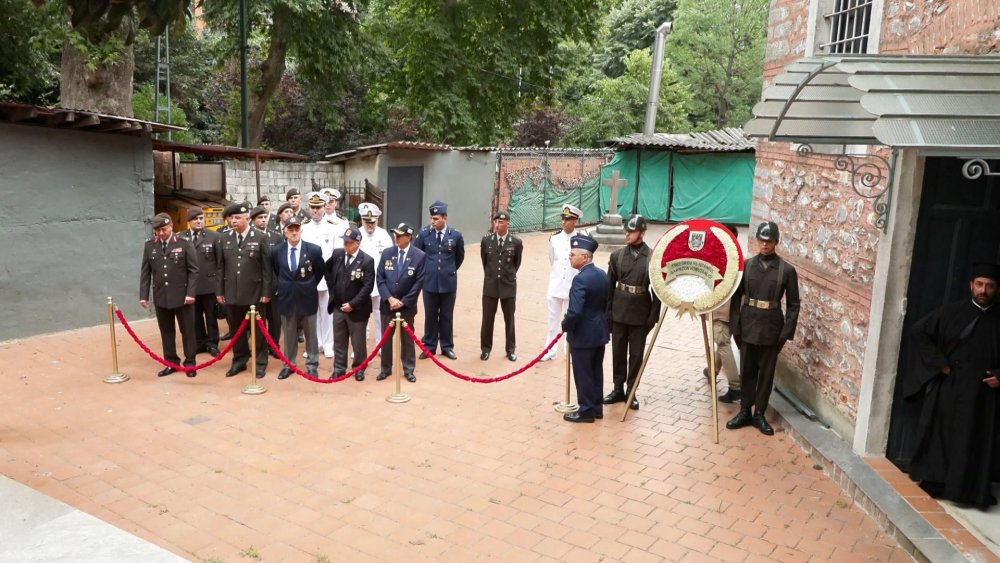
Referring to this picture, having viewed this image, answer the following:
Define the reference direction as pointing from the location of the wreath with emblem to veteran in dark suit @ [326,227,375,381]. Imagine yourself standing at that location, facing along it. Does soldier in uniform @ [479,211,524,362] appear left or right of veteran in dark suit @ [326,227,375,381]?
right

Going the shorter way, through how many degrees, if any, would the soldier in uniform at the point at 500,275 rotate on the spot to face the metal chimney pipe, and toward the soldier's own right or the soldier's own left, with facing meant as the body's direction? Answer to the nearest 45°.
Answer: approximately 180°

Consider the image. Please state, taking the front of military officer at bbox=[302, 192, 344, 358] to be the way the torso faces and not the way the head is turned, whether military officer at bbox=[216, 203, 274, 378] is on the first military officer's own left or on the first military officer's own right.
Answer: on the first military officer's own right

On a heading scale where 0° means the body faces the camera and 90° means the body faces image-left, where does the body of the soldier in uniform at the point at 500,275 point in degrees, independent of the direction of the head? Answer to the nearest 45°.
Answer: approximately 0°

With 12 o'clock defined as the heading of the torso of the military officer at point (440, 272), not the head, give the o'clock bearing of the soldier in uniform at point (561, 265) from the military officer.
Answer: The soldier in uniform is roughly at 9 o'clock from the military officer.
